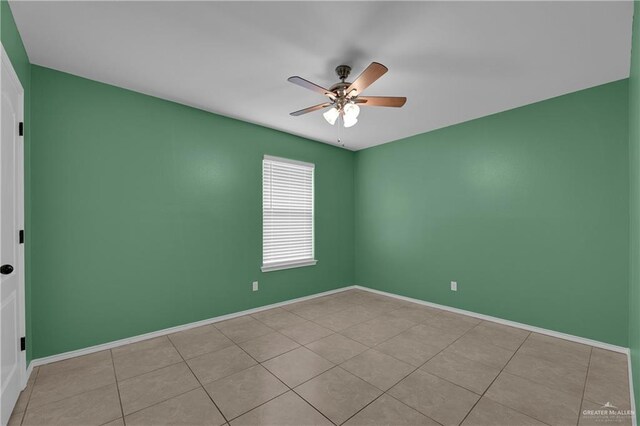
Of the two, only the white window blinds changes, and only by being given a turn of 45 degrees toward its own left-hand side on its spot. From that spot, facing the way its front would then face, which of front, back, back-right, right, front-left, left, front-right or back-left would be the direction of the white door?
back-right

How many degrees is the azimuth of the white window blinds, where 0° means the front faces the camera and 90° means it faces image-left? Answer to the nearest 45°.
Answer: approximately 315°
